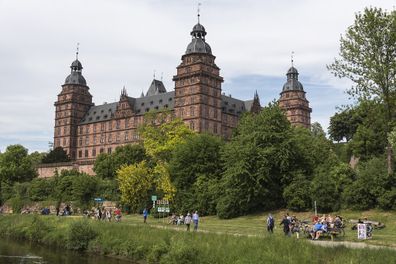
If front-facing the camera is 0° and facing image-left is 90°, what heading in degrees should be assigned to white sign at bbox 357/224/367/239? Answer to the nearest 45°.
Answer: approximately 0°

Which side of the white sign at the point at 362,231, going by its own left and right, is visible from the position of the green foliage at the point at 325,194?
back

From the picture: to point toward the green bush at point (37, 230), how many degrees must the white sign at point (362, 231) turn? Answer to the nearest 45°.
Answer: approximately 90° to its right

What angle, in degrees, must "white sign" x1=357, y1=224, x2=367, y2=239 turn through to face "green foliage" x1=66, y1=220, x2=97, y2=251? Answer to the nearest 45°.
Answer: approximately 90° to its right

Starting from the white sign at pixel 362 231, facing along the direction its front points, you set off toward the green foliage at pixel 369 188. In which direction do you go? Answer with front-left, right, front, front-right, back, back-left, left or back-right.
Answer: back
